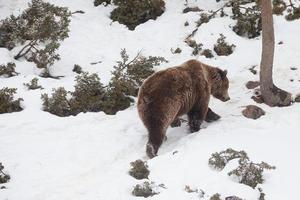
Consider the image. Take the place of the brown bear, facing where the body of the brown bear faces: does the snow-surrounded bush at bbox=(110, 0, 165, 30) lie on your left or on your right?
on your left

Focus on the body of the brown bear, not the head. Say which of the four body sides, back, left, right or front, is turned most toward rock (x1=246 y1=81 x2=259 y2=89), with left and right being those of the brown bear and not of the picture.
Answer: front

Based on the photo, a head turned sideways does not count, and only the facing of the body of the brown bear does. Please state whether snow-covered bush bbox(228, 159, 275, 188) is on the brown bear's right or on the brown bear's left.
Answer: on the brown bear's right

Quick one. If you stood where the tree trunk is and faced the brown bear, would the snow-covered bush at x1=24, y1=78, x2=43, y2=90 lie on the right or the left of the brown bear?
right

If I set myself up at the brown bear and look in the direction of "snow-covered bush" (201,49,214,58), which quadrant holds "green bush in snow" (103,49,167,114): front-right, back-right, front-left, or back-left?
front-left

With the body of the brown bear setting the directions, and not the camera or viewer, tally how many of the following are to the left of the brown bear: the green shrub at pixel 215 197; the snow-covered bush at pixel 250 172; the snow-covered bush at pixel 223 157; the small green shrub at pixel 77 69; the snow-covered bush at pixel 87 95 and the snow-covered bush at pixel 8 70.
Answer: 3

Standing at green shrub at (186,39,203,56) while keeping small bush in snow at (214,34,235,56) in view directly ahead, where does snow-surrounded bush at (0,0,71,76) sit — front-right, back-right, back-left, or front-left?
back-right

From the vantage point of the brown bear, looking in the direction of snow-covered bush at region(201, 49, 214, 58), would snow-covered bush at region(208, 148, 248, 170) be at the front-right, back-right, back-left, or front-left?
back-right

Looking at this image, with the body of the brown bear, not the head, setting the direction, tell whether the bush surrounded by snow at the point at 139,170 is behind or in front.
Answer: behind

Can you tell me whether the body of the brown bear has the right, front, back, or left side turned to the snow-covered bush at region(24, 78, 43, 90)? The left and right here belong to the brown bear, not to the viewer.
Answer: left

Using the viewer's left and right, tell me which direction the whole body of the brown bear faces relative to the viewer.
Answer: facing away from the viewer and to the right of the viewer

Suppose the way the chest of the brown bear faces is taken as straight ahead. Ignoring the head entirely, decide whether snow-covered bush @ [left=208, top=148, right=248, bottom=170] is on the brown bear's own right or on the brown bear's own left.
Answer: on the brown bear's own right

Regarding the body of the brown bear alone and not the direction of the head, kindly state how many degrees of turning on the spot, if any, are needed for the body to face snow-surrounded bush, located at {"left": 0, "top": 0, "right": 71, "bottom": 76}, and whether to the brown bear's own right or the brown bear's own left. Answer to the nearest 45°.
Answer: approximately 90° to the brown bear's own left
